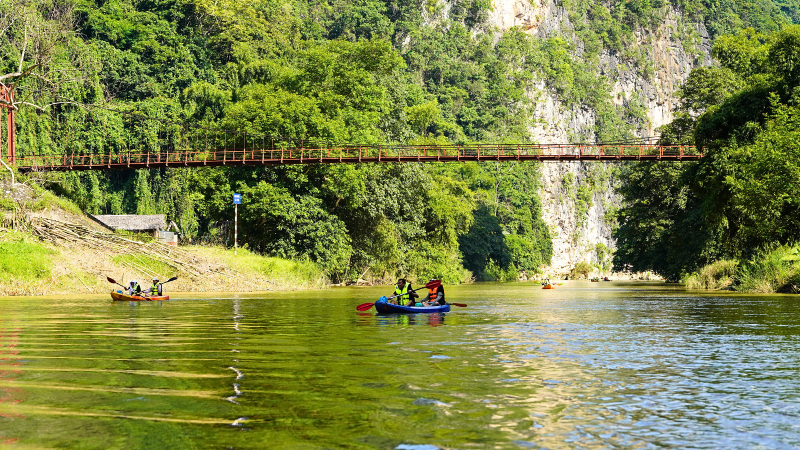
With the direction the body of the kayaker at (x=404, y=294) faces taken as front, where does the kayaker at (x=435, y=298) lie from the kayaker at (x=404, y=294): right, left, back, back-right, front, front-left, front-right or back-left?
back

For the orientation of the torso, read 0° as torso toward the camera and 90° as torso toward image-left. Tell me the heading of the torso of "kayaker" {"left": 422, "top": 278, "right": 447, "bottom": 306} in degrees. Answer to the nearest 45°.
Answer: approximately 45°

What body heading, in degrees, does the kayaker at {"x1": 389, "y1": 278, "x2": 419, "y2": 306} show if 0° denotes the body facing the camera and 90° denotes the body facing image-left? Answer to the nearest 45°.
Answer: approximately 45°

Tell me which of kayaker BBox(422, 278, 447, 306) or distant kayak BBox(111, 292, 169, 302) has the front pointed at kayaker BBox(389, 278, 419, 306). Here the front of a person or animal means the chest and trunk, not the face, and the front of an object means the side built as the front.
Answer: kayaker BBox(422, 278, 447, 306)
